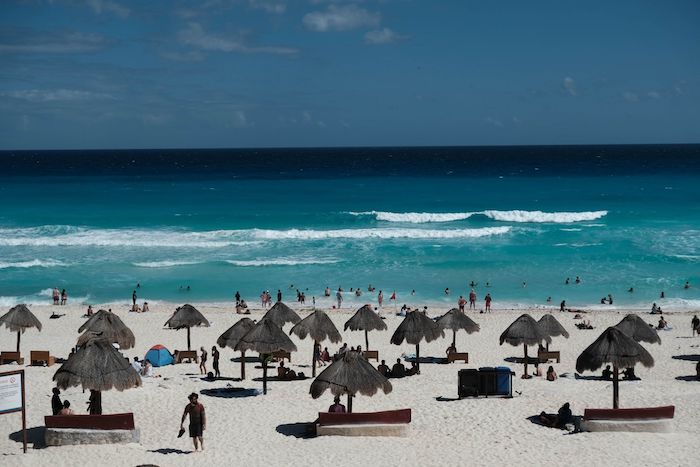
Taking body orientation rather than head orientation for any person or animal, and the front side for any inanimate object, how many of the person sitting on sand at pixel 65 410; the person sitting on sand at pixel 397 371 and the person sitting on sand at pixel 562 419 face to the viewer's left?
1

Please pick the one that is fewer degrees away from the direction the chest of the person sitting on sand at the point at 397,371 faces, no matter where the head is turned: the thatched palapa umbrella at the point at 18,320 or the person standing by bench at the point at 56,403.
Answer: the thatched palapa umbrella

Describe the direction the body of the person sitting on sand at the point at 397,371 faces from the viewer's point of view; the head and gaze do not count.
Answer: away from the camera

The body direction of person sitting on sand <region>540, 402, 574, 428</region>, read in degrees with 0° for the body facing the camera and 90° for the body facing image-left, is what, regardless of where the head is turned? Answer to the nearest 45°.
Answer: approximately 90°

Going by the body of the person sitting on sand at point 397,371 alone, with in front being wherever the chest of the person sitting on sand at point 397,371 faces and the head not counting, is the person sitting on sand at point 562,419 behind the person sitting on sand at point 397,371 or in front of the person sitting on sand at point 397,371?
behind

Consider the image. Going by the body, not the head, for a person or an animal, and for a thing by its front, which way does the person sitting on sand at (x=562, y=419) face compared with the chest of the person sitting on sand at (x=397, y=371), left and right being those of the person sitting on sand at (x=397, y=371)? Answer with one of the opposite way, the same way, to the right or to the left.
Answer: to the left

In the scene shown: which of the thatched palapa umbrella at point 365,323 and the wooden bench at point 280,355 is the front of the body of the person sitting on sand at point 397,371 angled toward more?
the thatched palapa umbrella
